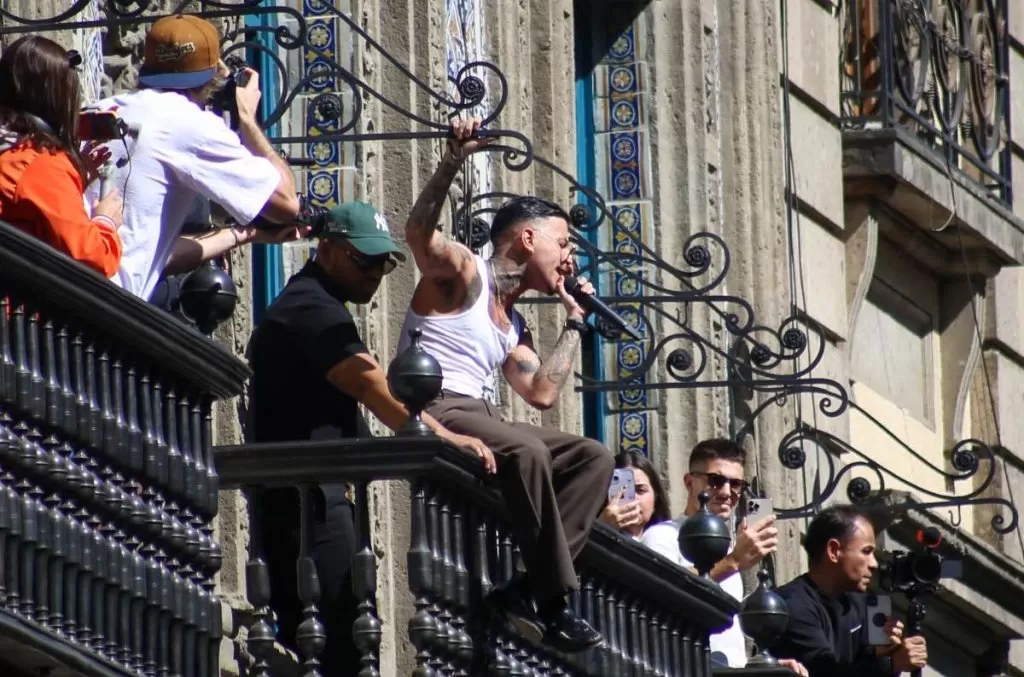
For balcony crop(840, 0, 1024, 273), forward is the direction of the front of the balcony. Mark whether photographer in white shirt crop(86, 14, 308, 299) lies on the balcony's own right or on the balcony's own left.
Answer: on the balcony's own right

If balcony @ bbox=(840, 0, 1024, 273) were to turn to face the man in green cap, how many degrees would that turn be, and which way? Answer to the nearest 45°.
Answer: approximately 45° to its right

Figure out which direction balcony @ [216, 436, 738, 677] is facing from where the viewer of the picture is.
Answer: facing the viewer and to the right of the viewer

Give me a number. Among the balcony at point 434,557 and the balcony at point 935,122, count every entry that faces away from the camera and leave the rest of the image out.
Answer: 0

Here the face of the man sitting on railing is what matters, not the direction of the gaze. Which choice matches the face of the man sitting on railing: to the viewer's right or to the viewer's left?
to the viewer's right

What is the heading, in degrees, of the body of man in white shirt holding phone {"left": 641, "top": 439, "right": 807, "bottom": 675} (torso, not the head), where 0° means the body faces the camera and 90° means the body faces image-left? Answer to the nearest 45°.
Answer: approximately 315°

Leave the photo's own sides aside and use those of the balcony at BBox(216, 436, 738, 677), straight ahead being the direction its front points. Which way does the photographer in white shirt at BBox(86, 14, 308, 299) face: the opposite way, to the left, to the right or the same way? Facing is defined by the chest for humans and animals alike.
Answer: to the left

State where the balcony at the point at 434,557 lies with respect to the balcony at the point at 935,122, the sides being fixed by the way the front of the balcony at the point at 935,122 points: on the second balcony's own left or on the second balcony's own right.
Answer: on the second balcony's own right

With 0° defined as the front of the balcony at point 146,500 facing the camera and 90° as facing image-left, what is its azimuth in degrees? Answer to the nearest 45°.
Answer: approximately 315°
